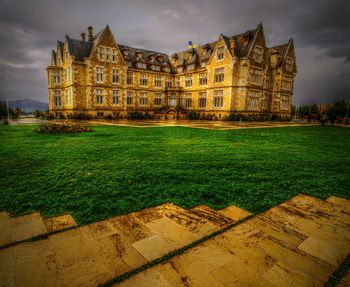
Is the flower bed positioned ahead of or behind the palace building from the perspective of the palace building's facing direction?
ahead

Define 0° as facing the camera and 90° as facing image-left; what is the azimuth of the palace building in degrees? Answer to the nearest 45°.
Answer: approximately 0°
